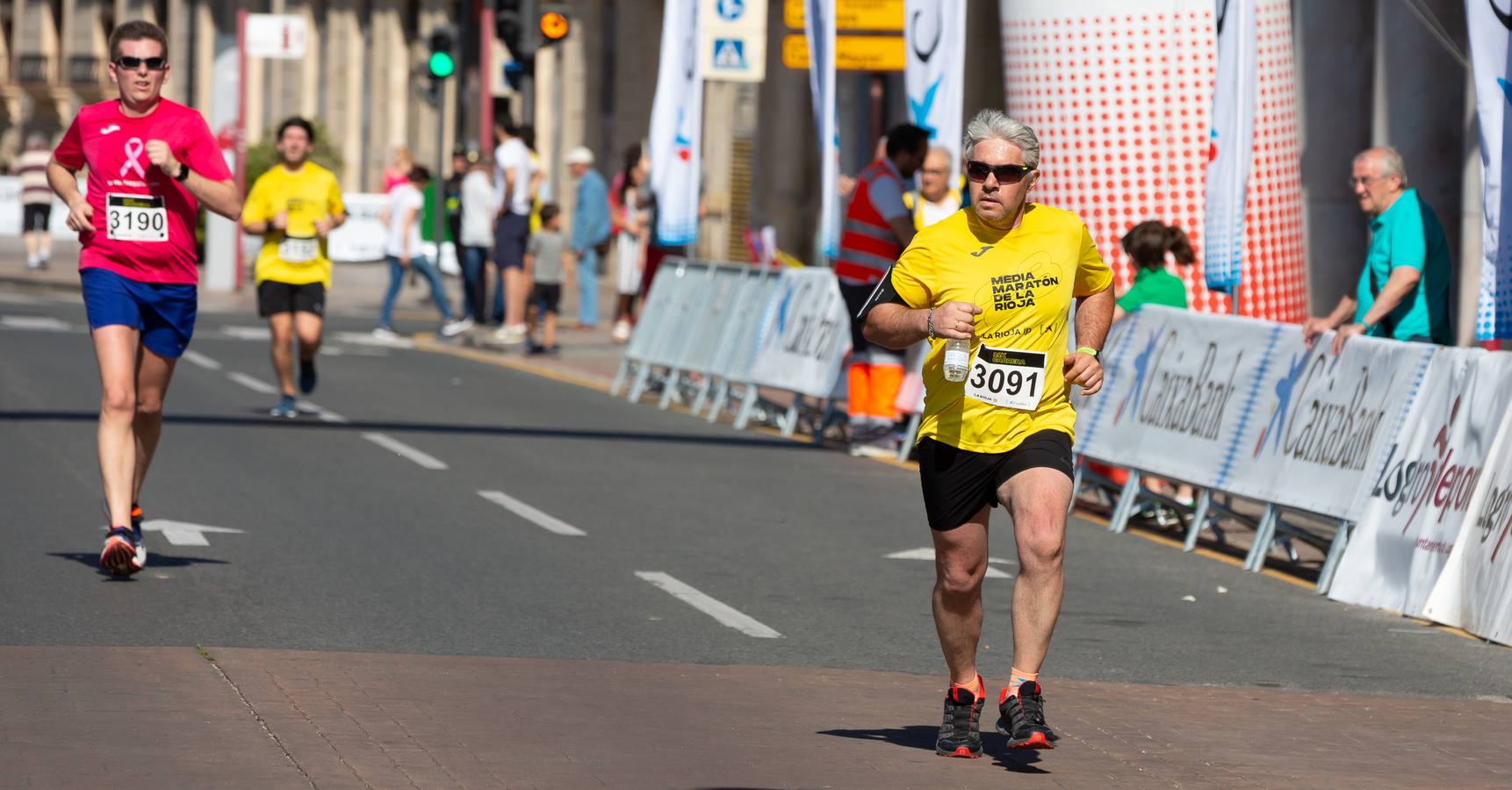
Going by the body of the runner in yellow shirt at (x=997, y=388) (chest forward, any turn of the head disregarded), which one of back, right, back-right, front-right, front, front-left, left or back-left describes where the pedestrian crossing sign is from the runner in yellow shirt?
back

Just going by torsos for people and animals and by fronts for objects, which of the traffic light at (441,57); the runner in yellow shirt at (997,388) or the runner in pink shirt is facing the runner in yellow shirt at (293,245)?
the traffic light

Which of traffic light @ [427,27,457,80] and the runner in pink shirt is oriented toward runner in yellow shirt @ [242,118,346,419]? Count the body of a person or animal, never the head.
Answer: the traffic light

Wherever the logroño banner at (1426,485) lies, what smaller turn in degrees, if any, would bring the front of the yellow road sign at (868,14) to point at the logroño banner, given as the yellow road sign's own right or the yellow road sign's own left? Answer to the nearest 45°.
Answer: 0° — it already faces it

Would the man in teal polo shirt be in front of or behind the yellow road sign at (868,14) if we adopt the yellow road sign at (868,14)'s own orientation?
in front

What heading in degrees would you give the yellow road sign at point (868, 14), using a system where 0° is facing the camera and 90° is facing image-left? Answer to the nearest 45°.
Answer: approximately 0°

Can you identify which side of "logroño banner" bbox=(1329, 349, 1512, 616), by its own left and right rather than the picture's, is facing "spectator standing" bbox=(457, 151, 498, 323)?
right

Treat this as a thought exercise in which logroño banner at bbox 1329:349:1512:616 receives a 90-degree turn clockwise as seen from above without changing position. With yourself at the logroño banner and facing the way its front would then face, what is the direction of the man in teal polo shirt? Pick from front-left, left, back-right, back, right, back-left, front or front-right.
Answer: front-right

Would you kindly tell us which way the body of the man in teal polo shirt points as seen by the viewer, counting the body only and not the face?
to the viewer's left

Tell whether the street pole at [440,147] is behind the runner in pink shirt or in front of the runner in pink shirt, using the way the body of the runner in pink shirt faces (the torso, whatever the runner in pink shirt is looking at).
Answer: behind

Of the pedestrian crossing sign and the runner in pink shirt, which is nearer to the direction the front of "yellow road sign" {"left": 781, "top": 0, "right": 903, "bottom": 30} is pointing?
the runner in pink shirt

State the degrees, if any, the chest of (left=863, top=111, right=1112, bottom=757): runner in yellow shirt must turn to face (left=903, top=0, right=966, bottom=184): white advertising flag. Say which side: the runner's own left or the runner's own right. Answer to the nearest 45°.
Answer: approximately 180°

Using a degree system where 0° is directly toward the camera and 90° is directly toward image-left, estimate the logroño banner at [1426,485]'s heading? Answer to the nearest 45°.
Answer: approximately 45°

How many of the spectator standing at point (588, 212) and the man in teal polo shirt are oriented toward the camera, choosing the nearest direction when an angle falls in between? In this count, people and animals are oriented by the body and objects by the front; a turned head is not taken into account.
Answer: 0

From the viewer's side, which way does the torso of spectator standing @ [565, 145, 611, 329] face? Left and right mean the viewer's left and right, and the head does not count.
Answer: facing to the left of the viewer

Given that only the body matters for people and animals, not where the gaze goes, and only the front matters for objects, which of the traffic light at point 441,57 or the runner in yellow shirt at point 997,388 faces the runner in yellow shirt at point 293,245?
the traffic light

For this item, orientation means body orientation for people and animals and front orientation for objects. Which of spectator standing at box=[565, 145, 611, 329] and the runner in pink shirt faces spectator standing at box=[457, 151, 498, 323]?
spectator standing at box=[565, 145, 611, 329]

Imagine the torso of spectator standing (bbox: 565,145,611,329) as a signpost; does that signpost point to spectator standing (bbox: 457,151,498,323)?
yes

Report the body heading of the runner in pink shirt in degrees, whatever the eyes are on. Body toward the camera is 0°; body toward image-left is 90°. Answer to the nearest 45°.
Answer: approximately 0°
